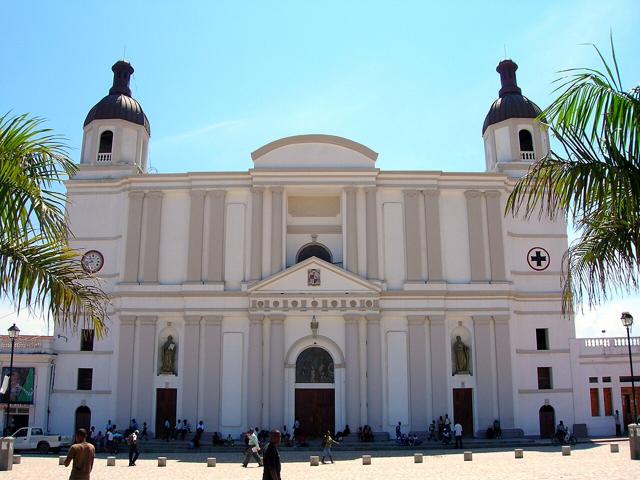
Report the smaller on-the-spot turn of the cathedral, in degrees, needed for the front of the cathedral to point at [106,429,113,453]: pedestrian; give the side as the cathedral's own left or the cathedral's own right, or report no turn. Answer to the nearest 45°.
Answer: approximately 45° to the cathedral's own right

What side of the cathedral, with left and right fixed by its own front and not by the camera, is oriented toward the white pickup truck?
right

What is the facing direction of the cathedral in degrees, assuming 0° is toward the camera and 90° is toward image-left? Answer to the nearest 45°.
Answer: approximately 0°

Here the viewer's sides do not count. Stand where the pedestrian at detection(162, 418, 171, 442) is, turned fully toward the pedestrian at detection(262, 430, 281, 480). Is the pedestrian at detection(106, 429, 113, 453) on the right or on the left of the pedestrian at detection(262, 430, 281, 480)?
right

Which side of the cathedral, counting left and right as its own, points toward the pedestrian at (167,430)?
front

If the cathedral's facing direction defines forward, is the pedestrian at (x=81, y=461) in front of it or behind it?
in front

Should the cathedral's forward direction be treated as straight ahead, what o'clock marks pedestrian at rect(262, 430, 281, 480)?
The pedestrian is roughly at 12 o'clock from the cathedral.
